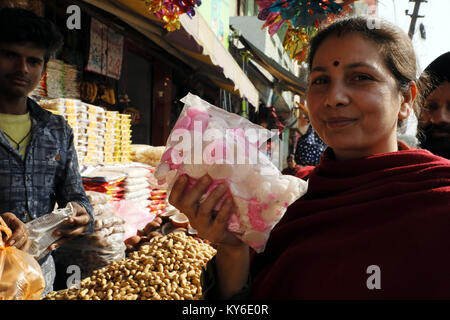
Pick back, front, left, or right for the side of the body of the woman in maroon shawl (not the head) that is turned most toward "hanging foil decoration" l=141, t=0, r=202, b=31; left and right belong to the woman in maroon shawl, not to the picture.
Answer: right

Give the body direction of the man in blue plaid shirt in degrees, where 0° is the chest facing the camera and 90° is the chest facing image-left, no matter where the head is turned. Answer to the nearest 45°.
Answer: approximately 0°

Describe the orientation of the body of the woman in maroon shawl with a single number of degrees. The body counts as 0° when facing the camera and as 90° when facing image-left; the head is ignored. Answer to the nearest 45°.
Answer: approximately 45°

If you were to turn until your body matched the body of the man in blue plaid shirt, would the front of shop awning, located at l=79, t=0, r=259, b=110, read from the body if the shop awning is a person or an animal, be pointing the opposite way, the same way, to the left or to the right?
to the left

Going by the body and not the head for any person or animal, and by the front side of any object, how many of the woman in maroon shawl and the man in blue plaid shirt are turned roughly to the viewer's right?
0

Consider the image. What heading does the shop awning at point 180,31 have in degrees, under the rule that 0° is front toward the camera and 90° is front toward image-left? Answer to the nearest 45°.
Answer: approximately 270°

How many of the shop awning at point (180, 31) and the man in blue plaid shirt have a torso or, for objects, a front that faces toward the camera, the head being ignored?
1

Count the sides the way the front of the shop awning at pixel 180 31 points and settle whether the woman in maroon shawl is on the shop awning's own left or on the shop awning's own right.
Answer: on the shop awning's own right
